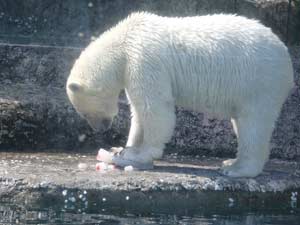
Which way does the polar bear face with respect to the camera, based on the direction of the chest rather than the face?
to the viewer's left

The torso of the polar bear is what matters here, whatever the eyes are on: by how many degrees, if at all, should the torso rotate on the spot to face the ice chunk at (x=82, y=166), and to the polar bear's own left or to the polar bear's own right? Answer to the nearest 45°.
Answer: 0° — it already faces it
